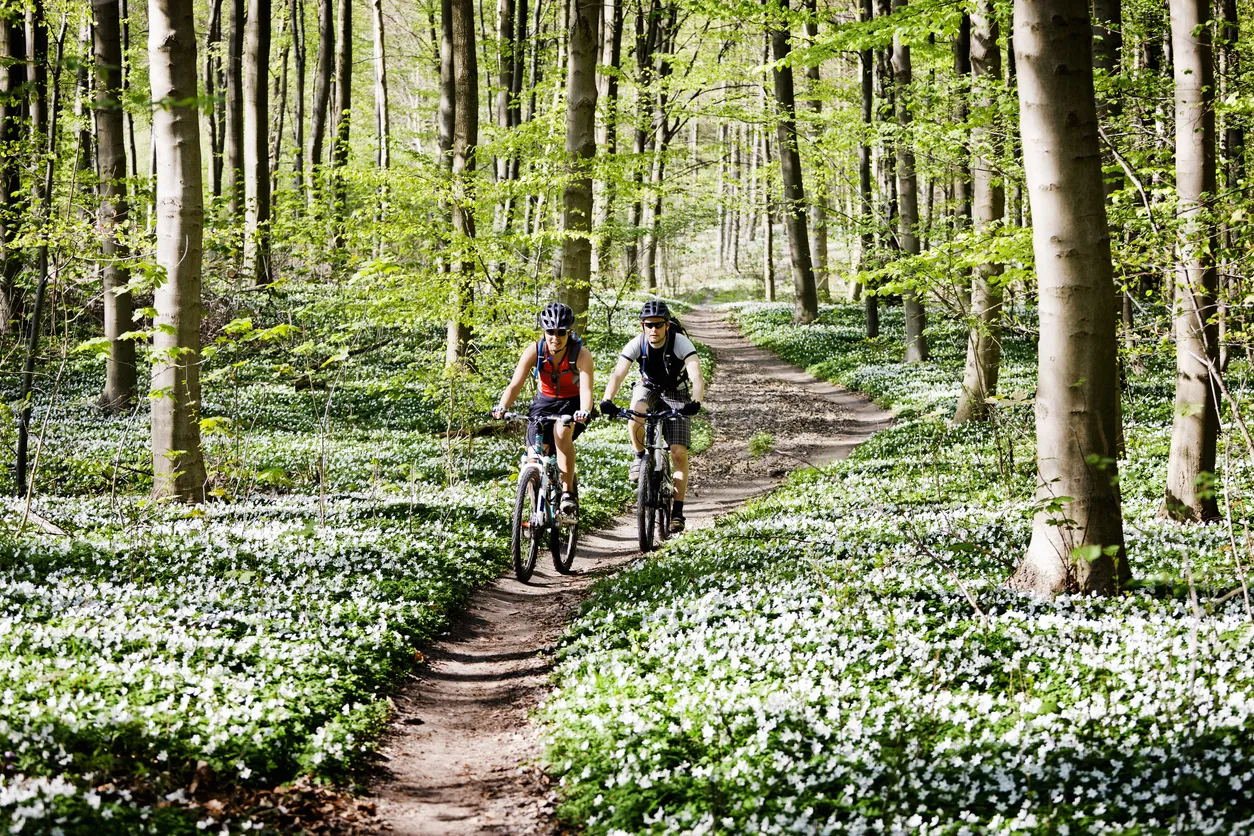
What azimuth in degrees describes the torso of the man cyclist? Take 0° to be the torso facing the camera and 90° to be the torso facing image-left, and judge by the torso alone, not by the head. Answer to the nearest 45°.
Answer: approximately 0°

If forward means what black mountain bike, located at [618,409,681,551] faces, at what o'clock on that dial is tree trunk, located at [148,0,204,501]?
The tree trunk is roughly at 3 o'clock from the black mountain bike.

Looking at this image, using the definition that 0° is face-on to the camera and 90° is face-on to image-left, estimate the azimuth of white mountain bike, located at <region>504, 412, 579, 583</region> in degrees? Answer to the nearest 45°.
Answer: approximately 45°

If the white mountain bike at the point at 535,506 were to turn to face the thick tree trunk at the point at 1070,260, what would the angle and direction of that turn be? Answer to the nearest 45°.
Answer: approximately 90° to its left
